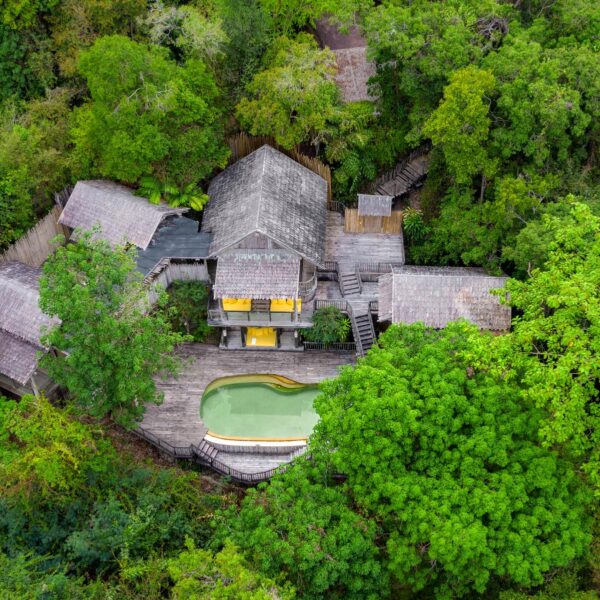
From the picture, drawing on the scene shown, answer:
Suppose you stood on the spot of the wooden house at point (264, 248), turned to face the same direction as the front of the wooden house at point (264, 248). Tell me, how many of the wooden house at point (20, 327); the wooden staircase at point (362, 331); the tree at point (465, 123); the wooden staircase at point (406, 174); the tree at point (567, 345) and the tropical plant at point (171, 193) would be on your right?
2

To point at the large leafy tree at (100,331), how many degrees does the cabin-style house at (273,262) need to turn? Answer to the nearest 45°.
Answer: approximately 45° to its right

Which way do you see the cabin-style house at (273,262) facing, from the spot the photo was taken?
facing the viewer

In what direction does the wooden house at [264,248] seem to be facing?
toward the camera

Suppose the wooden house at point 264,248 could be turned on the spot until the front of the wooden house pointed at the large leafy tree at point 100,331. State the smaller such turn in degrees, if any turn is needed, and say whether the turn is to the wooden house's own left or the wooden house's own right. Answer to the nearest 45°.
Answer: approximately 45° to the wooden house's own right

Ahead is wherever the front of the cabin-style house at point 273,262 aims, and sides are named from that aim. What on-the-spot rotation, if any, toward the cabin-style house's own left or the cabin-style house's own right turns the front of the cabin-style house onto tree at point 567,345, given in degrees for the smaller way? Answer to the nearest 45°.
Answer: approximately 45° to the cabin-style house's own left
